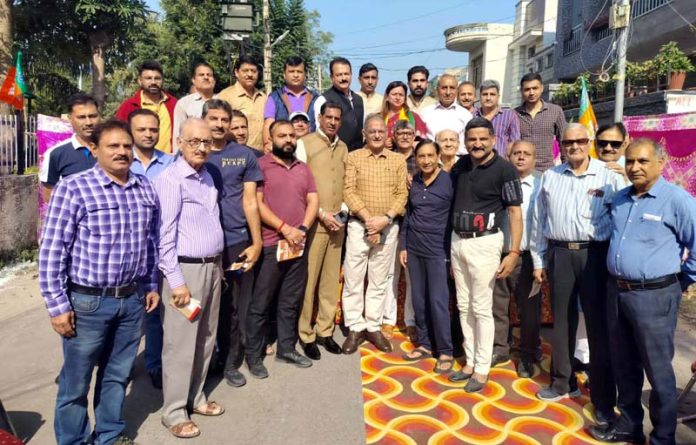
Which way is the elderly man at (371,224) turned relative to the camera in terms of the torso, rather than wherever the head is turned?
toward the camera

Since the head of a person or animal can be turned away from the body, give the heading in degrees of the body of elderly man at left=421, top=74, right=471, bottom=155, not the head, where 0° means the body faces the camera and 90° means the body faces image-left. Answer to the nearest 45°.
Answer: approximately 0°

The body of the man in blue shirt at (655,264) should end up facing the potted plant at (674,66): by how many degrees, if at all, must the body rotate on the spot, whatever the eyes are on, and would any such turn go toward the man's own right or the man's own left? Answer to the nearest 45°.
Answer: approximately 135° to the man's own right

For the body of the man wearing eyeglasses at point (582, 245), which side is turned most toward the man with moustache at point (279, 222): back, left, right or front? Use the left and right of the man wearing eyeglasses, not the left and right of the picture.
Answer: right

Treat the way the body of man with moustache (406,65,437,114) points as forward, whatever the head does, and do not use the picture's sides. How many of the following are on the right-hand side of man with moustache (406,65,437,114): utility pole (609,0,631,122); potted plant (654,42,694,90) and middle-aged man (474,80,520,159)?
0

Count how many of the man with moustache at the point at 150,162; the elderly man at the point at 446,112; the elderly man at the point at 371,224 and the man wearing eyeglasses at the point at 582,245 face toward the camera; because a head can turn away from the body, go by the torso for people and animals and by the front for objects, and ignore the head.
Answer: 4

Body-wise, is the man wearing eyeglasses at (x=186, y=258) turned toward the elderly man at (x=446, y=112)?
no

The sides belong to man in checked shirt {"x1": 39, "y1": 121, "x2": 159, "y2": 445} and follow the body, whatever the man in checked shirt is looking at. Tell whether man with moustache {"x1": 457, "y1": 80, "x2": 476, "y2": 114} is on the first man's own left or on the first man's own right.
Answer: on the first man's own left

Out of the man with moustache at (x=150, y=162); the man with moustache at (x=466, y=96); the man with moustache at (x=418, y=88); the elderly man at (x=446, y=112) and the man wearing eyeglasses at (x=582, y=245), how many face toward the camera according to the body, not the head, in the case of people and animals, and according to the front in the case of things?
5

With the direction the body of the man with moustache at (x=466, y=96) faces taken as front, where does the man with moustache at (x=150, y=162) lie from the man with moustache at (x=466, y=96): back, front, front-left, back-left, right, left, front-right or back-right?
front-right

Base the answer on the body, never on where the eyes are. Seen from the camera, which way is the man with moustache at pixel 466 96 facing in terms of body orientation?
toward the camera

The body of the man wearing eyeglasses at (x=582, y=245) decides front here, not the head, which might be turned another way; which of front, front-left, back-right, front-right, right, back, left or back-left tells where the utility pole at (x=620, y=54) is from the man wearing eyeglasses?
back

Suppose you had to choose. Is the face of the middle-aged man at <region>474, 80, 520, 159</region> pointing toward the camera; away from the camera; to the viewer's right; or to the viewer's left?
toward the camera

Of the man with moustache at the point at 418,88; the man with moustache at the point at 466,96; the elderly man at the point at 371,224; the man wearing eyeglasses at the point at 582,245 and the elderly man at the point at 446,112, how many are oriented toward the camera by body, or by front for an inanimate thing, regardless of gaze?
5

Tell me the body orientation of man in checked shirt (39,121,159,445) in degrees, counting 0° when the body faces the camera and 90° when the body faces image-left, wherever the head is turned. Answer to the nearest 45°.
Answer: approximately 315°

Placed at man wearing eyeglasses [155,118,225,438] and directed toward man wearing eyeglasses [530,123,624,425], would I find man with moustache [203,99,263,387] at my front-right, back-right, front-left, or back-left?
front-left

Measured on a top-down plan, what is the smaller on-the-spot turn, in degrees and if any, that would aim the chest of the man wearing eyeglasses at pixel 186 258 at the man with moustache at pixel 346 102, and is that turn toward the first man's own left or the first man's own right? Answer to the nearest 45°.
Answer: approximately 90° to the first man's own left

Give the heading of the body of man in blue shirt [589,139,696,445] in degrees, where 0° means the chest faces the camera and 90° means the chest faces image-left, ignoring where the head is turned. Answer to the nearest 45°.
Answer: approximately 45°

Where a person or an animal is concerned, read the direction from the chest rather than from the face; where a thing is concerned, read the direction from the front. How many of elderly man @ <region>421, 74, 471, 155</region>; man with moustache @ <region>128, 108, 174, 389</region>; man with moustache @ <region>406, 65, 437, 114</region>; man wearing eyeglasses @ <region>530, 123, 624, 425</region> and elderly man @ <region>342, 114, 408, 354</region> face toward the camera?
5

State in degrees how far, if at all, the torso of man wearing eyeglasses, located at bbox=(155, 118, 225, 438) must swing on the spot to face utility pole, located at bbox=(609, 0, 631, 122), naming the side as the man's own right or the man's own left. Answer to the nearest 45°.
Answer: approximately 90° to the man's own left

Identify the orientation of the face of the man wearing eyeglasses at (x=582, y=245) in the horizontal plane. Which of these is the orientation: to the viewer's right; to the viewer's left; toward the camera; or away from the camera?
toward the camera
